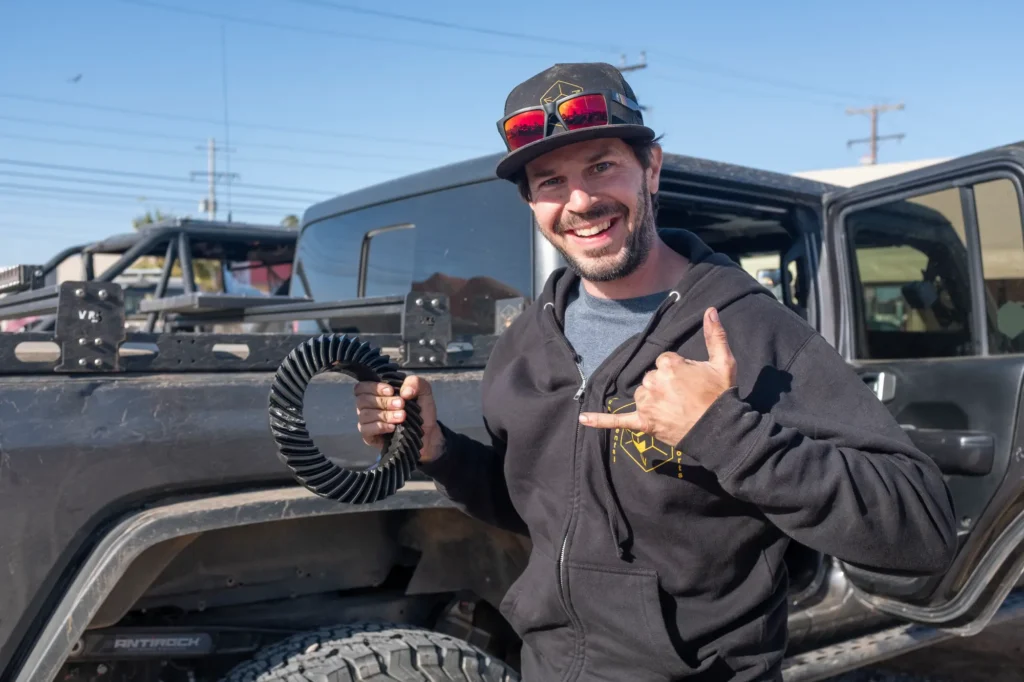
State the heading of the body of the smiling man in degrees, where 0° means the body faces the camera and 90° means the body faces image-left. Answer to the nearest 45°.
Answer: approximately 45°

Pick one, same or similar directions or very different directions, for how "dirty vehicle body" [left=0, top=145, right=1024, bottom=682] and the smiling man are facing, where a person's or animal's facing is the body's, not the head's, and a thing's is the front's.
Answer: very different directions

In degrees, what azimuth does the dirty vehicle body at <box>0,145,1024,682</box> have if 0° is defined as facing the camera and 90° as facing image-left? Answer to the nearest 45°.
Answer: approximately 225°
